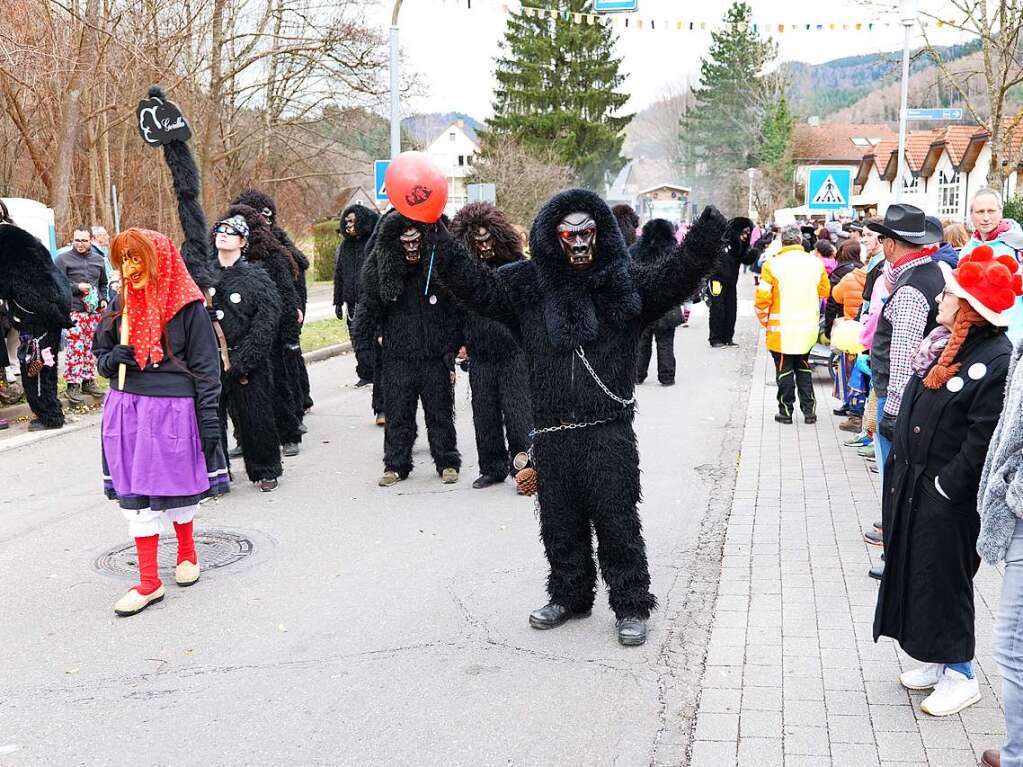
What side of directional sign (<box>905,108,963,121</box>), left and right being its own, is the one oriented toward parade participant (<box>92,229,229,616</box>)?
front

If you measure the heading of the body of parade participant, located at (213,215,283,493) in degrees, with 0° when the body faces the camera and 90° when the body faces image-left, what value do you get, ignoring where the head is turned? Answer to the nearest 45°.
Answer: approximately 45°

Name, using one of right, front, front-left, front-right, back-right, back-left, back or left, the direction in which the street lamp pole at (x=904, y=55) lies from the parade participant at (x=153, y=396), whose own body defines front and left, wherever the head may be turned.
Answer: back

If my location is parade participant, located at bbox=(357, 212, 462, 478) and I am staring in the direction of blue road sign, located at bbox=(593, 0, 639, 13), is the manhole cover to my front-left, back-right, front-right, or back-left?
back-left

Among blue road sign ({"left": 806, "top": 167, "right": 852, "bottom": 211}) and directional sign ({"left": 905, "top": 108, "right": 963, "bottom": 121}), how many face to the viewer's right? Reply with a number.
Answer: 0

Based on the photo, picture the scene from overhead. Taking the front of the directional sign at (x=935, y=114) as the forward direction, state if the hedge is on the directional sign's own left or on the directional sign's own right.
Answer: on the directional sign's own right

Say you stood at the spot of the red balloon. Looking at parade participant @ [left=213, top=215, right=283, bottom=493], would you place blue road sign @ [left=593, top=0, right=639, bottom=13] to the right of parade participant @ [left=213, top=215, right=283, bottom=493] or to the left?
right
